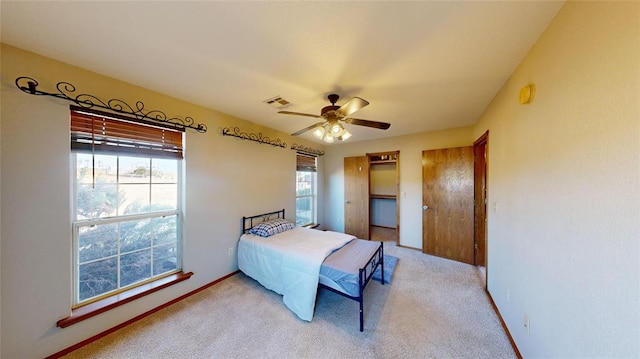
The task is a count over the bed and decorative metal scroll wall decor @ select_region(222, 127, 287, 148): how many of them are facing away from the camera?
0

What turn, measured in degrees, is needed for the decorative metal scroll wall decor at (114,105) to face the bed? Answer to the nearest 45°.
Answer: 0° — it already faces it

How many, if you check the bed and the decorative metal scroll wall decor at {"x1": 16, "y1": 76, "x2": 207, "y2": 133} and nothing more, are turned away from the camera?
0

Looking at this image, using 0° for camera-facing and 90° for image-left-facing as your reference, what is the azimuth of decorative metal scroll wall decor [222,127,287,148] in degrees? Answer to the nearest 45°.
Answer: approximately 315°

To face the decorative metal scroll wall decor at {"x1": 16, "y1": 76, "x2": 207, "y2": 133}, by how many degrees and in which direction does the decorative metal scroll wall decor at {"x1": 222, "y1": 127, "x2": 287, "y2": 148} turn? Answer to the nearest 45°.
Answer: approximately 90° to its right

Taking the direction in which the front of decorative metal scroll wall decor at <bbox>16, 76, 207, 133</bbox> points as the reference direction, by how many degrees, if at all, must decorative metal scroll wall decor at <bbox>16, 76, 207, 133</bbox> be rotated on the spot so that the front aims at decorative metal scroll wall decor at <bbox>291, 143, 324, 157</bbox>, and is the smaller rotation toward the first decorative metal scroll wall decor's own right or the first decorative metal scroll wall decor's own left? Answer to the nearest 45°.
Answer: approximately 45° to the first decorative metal scroll wall decor's own left

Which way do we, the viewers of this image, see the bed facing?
facing the viewer and to the right of the viewer

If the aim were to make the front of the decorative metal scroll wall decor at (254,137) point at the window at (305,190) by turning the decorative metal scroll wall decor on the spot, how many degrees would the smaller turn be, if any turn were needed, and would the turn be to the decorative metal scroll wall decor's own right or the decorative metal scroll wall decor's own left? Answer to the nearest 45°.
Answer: approximately 90° to the decorative metal scroll wall decor's own left

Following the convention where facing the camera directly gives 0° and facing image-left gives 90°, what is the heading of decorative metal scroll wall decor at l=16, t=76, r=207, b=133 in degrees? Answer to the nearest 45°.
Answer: approximately 315°
